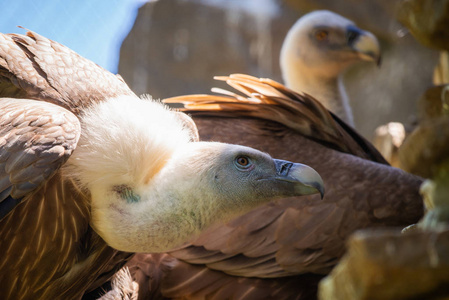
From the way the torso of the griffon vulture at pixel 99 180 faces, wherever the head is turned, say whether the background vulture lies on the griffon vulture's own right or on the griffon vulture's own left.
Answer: on the griffon vulture's own left

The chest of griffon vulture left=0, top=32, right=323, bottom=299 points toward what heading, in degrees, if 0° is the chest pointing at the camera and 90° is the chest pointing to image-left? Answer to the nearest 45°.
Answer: approximately 270°
